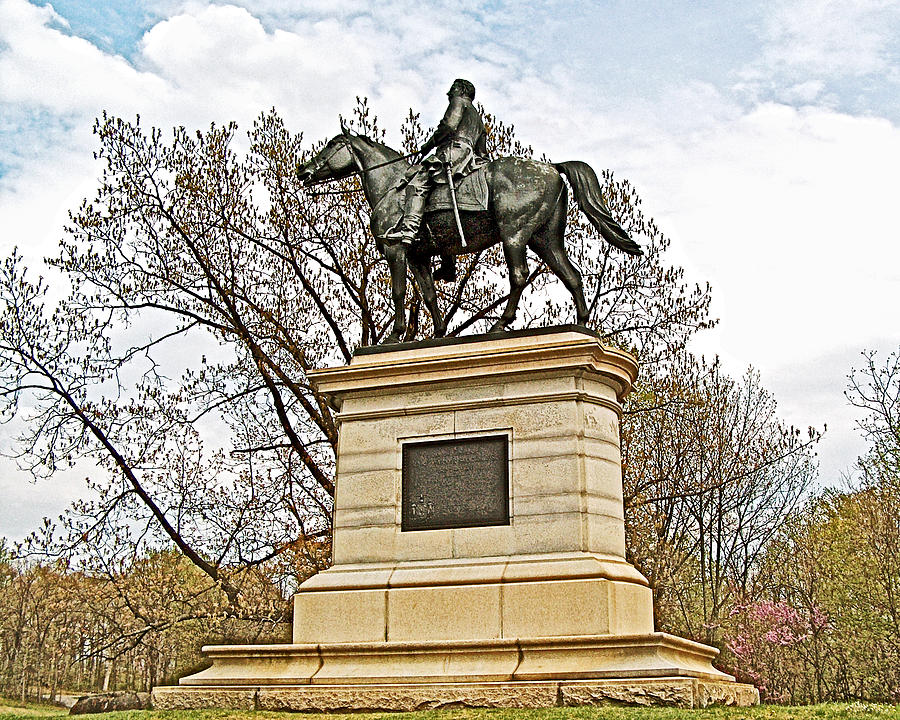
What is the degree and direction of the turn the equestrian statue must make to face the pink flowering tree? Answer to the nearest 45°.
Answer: approximately 135° to its right

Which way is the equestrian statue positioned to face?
to the viewer's left
